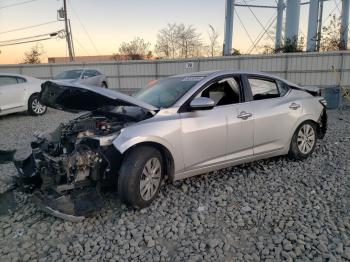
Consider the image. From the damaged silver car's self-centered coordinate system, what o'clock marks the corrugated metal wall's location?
The corrugated metal wall is roughly at 5 o'clock from the damaged silver car.

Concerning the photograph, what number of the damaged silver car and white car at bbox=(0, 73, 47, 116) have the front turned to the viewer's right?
0

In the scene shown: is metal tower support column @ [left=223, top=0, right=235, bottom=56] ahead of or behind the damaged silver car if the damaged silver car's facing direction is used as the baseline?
behind

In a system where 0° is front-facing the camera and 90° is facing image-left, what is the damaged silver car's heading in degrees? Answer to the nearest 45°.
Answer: approximately 45°
